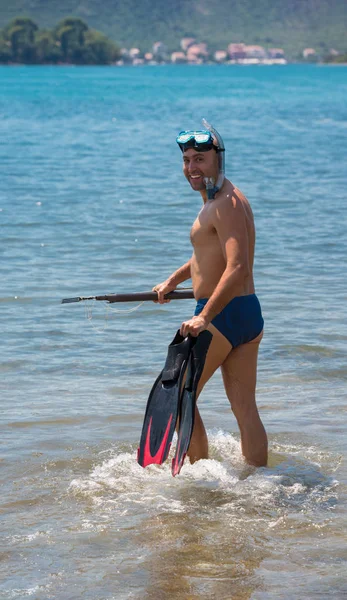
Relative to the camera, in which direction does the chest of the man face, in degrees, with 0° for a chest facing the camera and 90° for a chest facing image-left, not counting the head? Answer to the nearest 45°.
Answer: approximately 90°
